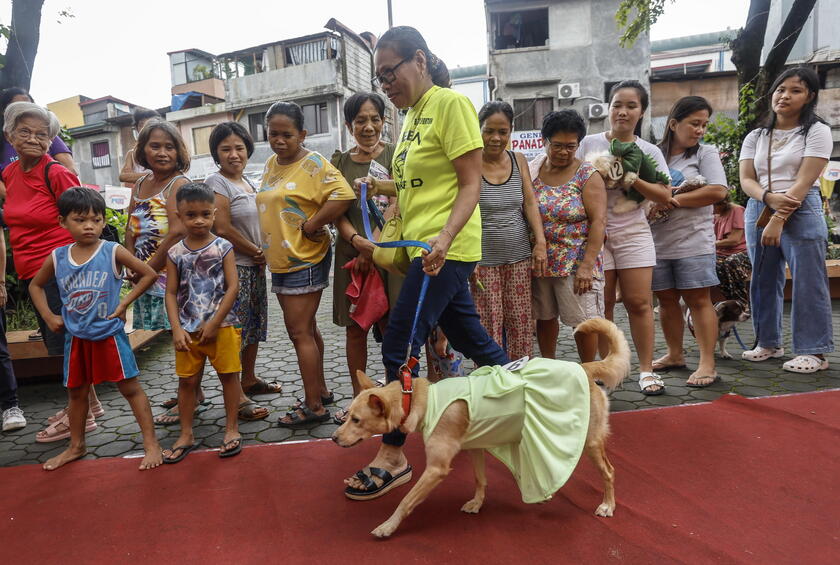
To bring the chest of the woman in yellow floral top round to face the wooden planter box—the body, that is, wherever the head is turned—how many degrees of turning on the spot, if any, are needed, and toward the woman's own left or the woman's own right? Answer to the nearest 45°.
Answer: approximately 90° to the woman's own right

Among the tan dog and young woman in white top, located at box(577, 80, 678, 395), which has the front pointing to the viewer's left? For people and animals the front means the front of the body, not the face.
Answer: the tan dog

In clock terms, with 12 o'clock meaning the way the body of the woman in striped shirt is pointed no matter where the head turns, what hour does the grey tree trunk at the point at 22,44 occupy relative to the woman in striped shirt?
The grey tree trunk is roughly at 4 o'clock from the woman in striped shirt.

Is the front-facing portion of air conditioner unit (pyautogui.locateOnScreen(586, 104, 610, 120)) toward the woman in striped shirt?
yes

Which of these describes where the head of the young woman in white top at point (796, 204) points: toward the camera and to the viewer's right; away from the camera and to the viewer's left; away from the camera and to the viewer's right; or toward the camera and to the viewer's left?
toward the camera and to the viewer's left

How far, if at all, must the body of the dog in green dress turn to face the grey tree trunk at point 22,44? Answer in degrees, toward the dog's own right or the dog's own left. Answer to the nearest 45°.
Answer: approximately 45° to the dog's own right

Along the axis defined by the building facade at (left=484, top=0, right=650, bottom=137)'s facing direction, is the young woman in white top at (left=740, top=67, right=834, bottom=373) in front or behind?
in front

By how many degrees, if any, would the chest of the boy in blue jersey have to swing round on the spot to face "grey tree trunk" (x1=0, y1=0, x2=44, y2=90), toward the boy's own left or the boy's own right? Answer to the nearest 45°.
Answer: approximately 180°

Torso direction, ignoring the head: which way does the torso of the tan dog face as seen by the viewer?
to the viewer's left

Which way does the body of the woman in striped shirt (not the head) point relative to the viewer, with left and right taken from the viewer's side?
facing the viewer

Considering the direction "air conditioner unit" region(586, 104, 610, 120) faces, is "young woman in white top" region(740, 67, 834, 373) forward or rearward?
forward

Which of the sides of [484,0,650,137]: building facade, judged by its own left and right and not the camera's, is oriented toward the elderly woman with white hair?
front
